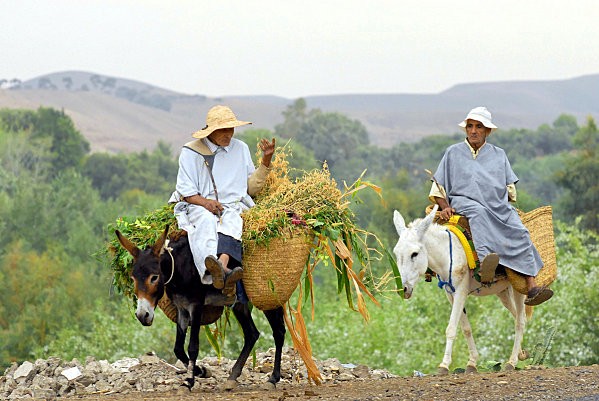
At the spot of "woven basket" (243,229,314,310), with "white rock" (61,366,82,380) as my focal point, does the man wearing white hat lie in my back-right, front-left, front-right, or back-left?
back-right

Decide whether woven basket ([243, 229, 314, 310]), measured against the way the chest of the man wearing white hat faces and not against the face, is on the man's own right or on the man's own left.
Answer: on the man's own right

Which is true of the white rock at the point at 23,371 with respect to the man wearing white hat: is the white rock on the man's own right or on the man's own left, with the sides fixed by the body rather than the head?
on the man's own right

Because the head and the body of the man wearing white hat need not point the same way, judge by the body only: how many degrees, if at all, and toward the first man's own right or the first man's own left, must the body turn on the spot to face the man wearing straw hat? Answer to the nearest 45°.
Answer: approximately 45° to the first man's own right

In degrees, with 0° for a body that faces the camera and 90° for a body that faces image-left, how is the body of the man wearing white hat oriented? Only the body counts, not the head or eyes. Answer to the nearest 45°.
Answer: approximately 0°
